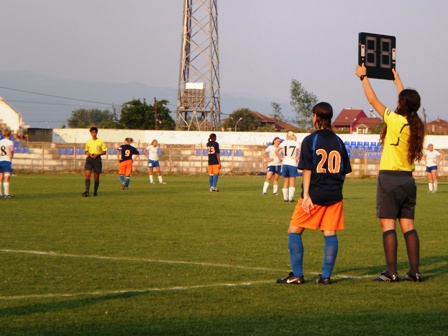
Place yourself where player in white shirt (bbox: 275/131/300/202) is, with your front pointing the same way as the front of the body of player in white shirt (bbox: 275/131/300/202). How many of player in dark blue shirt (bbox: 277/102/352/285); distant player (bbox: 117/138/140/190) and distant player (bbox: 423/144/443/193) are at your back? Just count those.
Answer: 1

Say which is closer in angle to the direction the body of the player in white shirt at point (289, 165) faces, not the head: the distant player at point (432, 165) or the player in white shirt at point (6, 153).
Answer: the distant player

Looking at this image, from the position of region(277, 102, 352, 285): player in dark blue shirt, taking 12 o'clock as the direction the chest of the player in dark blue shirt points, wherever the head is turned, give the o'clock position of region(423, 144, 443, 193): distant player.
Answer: The distant player is roughly at 2 o'clock from the player in dark blue shirt.

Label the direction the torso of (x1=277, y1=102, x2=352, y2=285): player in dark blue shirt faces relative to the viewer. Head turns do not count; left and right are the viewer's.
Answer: facing away from the viewer and to the left of the viewer

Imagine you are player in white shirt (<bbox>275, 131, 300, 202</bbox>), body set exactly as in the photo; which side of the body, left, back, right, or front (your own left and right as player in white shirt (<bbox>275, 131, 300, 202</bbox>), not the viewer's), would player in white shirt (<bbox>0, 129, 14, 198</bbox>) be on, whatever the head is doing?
left

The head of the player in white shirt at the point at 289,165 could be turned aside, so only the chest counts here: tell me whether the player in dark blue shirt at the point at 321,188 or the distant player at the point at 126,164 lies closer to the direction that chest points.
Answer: the distant player

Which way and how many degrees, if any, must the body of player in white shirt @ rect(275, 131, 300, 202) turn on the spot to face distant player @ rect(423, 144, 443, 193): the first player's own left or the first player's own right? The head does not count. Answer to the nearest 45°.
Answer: approximately 45° to the first player's own right

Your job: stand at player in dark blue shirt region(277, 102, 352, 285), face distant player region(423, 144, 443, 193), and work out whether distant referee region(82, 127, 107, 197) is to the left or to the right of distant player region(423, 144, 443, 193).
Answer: left

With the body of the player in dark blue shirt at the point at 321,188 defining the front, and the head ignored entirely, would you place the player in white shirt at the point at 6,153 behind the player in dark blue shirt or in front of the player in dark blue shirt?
in front

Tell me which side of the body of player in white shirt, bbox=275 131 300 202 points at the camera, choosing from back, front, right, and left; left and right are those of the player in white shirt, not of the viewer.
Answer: back

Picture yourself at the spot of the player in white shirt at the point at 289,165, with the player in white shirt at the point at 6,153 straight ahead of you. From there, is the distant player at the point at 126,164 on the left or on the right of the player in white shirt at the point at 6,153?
right
